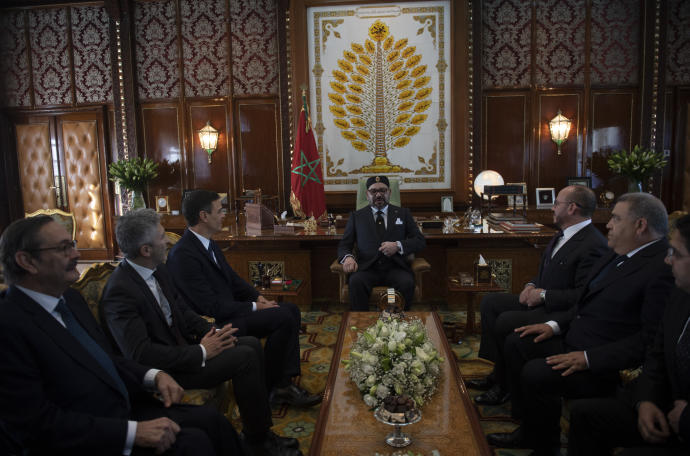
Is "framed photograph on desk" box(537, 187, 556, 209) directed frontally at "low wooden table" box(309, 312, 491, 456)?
yes

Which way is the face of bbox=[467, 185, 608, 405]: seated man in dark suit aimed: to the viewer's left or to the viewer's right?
to the viewer's left

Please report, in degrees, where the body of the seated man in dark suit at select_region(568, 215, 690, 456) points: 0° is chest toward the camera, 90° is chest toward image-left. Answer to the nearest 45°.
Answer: approximately 45°

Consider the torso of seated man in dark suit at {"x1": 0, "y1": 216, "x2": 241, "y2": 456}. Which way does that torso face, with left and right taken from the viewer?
facing the viewer and to the right of the viewer

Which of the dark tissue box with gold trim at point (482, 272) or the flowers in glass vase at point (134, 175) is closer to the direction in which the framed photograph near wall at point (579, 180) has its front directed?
the dark tissue box with gold trim

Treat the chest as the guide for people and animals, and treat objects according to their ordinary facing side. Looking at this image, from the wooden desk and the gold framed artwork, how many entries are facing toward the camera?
2

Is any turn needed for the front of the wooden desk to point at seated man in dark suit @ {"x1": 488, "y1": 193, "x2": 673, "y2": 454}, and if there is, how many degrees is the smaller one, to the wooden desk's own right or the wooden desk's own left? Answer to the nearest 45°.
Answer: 0° — it already faces them

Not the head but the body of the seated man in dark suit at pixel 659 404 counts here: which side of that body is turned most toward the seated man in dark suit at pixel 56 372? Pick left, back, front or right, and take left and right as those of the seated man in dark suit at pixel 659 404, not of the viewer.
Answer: front
